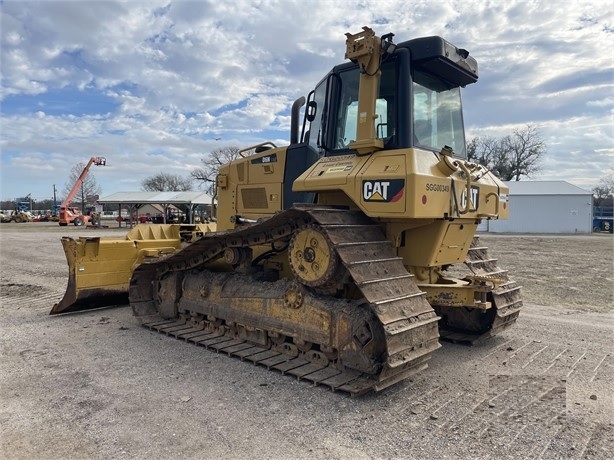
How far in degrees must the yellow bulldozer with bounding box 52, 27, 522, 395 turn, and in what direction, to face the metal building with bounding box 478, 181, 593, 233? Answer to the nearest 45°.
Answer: approximately 90° to its right

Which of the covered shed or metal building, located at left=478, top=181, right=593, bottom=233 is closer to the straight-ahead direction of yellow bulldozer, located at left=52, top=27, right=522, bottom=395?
the covered shed

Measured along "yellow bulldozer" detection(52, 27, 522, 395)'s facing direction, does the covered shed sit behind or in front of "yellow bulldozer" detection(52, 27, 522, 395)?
in front

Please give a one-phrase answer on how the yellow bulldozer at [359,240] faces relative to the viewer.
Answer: facing away from the viewer and to the left of the viewer

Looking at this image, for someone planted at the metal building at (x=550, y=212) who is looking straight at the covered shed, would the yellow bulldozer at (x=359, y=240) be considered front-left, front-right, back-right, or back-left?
front-left
